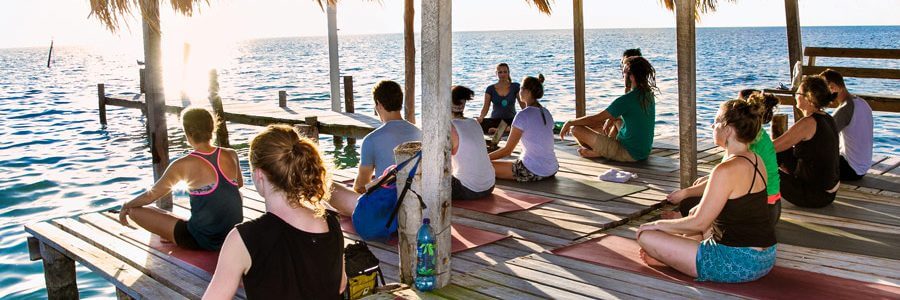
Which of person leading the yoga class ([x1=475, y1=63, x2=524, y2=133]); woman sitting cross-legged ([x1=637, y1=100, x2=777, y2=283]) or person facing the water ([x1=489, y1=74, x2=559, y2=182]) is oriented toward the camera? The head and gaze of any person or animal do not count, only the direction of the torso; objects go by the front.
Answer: person leading the yoga class ([x1=475, y1=63, x2=524, y2=133])

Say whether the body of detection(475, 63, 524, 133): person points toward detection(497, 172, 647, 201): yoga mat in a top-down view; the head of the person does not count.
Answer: yes

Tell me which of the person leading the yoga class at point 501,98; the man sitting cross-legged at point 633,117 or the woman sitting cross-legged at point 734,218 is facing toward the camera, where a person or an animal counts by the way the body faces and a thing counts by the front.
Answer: the person leading the yoga class

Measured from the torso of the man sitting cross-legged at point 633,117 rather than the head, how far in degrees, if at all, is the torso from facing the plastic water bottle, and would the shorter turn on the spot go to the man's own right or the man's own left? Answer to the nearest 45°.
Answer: approximately 135° to the man's own left

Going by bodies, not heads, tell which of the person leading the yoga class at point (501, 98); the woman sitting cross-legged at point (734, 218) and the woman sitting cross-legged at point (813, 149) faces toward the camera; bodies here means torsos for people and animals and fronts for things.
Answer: the person leading the yoga class

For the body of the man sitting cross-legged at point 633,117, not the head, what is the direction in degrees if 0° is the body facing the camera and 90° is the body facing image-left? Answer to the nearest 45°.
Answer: approximately 135°

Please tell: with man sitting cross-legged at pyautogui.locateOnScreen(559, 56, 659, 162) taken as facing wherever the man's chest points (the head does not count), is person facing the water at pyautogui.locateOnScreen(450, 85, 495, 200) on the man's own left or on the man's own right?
on the man's own left

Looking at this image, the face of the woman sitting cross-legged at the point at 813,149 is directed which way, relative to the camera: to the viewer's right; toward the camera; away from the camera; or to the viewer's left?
to the viewer's left
